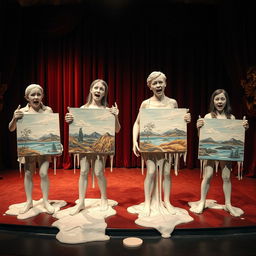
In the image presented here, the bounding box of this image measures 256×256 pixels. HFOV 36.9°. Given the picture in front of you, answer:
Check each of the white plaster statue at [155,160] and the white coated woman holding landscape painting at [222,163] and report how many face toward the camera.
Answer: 2

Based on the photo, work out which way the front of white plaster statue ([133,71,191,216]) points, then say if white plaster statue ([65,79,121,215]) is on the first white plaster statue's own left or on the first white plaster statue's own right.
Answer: on the first white plaster statue's own right

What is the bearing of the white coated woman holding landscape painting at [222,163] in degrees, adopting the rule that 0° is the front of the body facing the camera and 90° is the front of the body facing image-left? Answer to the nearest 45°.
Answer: approximately 0°

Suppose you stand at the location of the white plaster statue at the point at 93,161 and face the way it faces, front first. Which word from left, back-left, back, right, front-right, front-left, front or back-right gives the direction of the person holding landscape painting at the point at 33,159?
right

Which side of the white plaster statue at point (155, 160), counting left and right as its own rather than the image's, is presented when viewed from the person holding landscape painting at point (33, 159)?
right

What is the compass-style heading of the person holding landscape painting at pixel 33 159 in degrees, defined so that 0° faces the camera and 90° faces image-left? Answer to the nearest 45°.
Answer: approximately 0°

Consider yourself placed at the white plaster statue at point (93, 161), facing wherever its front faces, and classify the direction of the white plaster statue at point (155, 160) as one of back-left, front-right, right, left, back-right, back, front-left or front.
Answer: left

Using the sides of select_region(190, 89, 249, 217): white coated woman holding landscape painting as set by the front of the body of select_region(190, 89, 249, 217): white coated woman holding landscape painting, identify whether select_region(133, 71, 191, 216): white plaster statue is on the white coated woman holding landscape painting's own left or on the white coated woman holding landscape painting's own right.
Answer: on the white coated woman holding landscape painting's own right

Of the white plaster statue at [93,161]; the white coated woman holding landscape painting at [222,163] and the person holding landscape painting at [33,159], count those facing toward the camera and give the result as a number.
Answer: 3

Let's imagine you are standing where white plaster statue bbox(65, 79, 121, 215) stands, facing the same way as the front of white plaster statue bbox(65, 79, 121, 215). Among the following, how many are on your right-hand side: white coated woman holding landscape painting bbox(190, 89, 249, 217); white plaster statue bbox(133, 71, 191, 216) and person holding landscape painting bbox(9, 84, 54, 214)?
1
